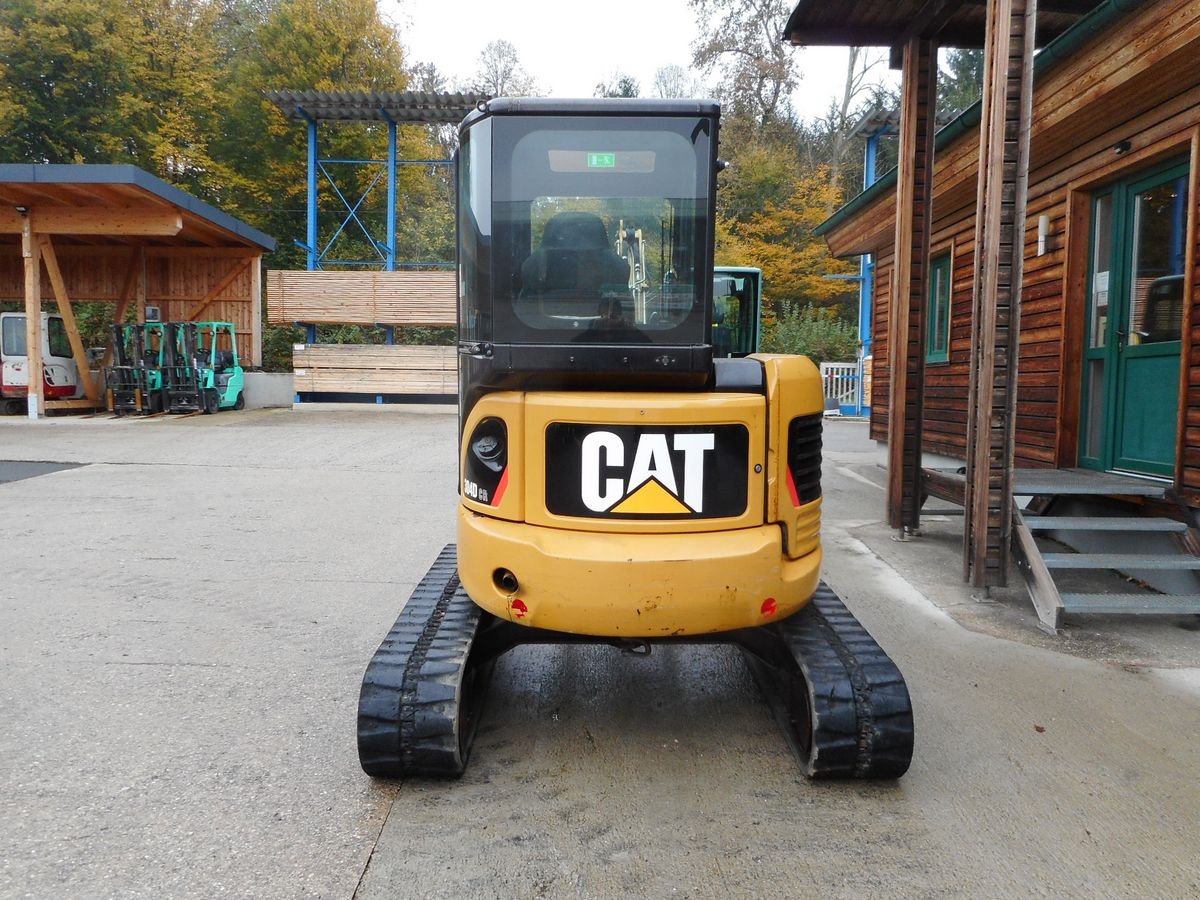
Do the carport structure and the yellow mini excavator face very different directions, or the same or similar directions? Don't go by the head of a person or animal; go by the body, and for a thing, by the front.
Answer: very different directions

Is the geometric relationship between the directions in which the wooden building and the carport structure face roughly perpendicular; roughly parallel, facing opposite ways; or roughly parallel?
roughly perpendicular

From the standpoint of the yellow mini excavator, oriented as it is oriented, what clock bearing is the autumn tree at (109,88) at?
The autumn tree is roughly at 11 o'clock from the yellow mini excavator.

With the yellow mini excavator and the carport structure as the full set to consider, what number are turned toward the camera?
1

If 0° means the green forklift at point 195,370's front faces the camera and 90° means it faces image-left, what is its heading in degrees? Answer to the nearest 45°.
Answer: approximately 45°

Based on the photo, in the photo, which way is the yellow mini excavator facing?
away from the camera

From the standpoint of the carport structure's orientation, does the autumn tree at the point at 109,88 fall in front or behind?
behind

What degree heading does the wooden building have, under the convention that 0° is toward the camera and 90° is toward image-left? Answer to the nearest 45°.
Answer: approximately 45°
